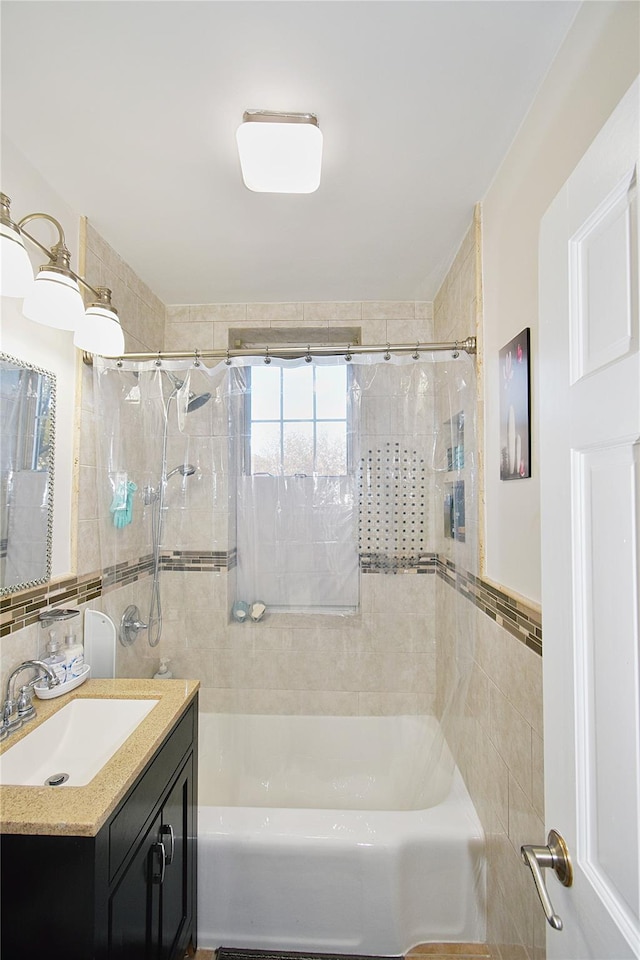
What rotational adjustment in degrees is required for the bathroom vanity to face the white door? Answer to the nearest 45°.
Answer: approximately 45° to its right

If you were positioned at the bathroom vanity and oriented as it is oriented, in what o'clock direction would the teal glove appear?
The teal glove is roughly at 9 o'clock from the bathroom vanity.

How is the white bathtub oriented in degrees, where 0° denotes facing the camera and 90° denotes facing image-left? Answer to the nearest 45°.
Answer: approximately 0°

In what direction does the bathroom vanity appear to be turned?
to the viewer's right

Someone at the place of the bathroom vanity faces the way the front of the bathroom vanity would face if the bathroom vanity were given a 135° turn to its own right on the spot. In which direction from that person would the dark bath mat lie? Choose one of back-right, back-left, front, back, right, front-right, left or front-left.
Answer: back

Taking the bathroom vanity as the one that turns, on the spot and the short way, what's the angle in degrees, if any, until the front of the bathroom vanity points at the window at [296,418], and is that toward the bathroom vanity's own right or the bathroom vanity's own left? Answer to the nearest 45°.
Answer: approximately 45° to the bathroom vanity's own left

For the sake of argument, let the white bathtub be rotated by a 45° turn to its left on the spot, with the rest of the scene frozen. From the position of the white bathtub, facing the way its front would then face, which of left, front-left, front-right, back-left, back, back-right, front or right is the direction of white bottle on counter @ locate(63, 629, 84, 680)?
back-right
